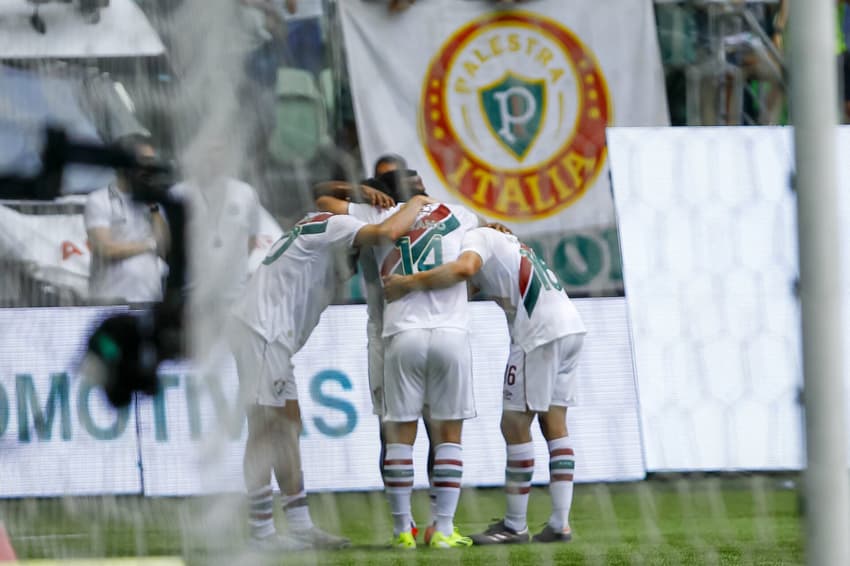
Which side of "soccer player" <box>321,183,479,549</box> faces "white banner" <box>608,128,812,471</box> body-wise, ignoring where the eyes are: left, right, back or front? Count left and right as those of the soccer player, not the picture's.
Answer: right

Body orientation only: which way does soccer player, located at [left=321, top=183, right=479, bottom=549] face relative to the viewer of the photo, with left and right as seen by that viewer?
facing away from the viewer

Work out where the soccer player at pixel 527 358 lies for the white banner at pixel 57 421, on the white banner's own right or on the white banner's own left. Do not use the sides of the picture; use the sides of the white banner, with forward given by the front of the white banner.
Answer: on the white banner's own left
